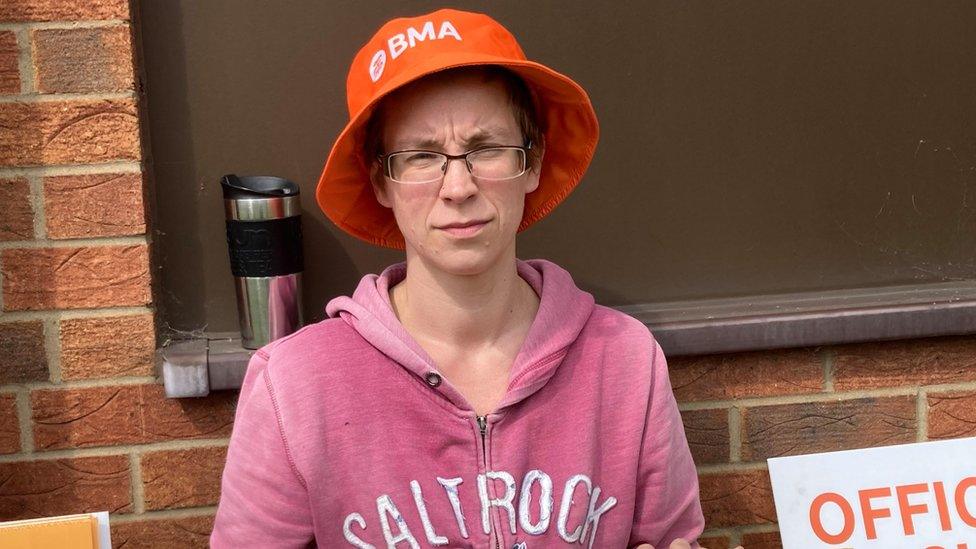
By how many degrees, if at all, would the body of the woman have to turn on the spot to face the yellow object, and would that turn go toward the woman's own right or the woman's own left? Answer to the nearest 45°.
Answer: approximately 90° to the woman's own right

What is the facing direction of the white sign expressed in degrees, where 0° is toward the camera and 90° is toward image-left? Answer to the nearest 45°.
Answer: approximately 0°

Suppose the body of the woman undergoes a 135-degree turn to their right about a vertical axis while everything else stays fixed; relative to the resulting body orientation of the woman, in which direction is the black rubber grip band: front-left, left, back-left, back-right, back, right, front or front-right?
front

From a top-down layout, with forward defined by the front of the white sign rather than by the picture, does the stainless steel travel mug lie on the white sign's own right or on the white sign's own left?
on the white sign's own right

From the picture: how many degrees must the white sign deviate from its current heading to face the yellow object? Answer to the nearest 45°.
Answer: approximately 45° to its right

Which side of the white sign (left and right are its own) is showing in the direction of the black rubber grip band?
right
